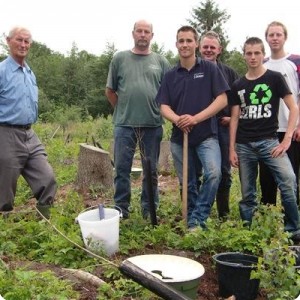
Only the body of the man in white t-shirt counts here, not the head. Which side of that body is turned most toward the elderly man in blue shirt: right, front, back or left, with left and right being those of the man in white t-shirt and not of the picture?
right

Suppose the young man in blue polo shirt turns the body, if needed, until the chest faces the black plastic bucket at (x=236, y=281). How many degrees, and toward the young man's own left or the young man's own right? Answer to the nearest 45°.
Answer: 0° — they already face it

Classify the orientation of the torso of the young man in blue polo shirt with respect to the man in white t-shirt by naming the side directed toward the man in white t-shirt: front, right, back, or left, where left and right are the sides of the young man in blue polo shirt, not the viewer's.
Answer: left

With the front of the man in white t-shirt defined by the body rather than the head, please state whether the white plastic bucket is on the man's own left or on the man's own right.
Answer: on the man's own right

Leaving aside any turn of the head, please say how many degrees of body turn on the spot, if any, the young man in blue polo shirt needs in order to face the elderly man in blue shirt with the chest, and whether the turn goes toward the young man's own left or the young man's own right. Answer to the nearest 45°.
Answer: approximately 90° to the young man's own right

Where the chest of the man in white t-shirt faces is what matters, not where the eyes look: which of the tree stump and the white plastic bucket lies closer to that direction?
the white plastic bucket

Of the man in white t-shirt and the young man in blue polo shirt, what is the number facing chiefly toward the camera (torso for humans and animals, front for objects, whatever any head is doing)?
2

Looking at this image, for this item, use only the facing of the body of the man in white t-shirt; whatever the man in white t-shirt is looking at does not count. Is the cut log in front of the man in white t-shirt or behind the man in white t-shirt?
in front

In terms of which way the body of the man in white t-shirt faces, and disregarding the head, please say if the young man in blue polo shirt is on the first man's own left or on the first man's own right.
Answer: on the first man's own right

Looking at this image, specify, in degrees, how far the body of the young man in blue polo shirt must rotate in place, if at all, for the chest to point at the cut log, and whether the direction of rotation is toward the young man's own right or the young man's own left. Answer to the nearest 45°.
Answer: approximately 45° to the young man's own right

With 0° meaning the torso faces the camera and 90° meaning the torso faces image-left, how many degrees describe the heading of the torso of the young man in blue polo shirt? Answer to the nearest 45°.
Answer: approximately 0°
